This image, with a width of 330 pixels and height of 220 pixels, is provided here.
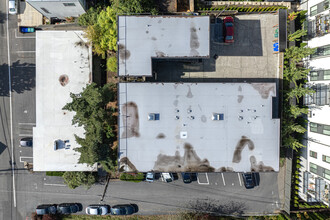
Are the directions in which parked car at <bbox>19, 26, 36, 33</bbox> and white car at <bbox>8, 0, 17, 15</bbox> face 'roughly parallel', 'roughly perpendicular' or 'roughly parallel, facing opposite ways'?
roughly perpendicular

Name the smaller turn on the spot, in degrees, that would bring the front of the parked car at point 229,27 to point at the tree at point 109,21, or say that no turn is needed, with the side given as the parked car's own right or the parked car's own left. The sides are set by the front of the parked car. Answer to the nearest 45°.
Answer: approximately 135° to the parked car's own left

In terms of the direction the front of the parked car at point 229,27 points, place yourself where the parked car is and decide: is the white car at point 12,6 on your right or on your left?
on your left

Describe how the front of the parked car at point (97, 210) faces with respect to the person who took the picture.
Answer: facing to the right of the viewer
